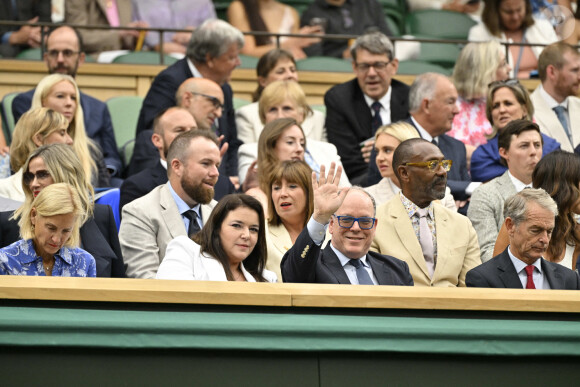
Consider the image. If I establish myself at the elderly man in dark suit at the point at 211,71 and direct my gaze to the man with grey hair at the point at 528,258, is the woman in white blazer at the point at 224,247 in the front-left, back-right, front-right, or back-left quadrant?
front-right

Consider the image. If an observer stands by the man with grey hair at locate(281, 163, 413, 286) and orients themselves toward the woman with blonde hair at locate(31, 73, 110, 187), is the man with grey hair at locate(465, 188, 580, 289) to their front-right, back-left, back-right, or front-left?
back-right

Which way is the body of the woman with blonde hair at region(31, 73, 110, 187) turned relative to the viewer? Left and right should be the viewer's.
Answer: facing the viewer and to the right of the viewer

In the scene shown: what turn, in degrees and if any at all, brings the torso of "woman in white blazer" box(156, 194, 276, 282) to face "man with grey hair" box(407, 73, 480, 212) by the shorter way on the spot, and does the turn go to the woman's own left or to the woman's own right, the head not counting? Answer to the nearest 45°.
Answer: approximately 90° to the woman's own left

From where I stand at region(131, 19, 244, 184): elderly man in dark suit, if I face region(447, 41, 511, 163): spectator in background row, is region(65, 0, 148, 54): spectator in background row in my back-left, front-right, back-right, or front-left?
back-left

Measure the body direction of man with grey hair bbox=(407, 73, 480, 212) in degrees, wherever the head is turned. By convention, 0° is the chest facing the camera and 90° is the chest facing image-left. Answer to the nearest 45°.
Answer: approximately 315°

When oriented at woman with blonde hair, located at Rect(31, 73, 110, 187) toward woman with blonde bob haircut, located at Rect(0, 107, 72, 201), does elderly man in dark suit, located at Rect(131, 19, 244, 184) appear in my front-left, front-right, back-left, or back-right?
back-left

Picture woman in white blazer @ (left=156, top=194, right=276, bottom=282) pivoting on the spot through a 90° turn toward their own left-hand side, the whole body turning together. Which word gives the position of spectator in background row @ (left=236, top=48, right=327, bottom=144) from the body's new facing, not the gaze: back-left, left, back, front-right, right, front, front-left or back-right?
front-left

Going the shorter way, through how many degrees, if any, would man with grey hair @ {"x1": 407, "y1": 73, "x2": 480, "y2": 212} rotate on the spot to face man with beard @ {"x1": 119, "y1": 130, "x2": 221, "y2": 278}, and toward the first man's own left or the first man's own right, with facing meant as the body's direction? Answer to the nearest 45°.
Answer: approximately 90° to the first man's own right

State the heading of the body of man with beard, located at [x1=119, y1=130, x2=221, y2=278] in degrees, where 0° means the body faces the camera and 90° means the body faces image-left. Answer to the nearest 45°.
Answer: approximately 315°

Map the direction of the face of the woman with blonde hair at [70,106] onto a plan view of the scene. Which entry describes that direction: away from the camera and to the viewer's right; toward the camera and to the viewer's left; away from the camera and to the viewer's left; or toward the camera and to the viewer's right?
toward the camera and to the viewer's right

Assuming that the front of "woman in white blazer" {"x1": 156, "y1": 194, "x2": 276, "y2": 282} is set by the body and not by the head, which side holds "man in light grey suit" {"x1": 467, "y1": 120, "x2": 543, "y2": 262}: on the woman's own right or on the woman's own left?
on the woman's own left
